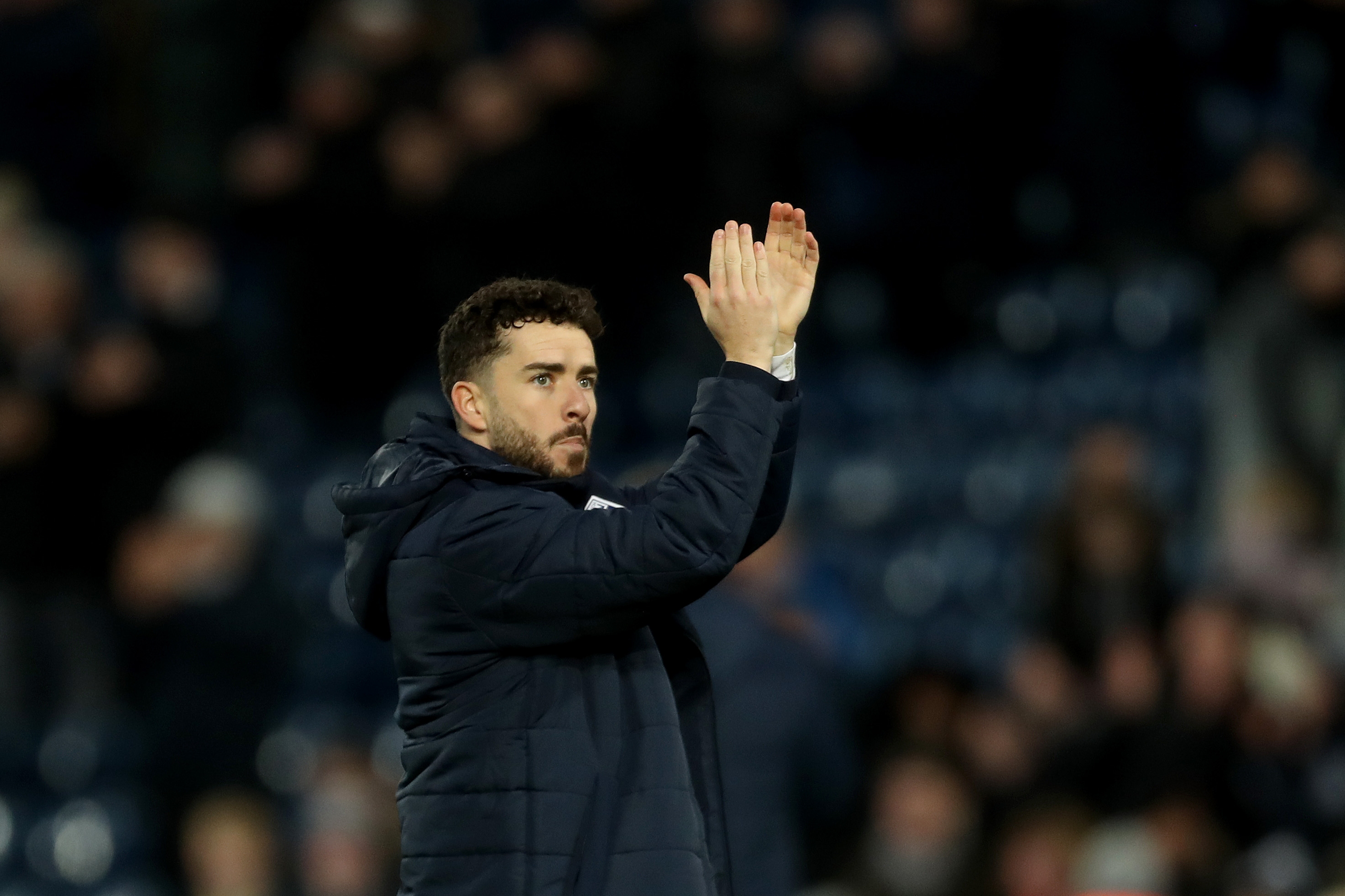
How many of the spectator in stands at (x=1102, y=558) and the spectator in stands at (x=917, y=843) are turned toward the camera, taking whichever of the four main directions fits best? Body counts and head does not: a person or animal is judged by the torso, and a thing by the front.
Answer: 2

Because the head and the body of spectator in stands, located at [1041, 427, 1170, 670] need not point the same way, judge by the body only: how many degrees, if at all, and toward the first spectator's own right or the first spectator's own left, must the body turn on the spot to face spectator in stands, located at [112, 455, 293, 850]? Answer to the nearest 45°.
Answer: approximately 90° to the first spectator's own right

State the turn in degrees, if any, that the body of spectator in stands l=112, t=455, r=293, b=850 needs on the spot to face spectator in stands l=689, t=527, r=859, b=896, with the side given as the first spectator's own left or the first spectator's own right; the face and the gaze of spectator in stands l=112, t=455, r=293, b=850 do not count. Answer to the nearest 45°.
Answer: approximately 90° to the first spectator's own left

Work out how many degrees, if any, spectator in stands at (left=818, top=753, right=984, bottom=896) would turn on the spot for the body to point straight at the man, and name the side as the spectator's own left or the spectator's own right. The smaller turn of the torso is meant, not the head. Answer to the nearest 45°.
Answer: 0° — they already face them

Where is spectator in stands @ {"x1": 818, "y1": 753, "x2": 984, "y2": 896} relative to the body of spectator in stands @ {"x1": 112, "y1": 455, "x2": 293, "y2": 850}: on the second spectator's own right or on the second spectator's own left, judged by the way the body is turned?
on the second spectator's own left

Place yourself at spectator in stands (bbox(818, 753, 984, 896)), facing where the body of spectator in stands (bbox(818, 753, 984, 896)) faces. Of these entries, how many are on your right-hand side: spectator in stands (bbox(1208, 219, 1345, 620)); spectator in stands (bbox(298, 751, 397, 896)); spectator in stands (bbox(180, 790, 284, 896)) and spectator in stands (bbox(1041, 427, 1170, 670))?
2

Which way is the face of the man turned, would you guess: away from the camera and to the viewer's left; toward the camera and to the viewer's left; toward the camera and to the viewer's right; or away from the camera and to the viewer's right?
toward the camera and to the viewer's right

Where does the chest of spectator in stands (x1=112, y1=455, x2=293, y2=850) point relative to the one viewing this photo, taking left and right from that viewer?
facing the viewer and to the left of the viewer

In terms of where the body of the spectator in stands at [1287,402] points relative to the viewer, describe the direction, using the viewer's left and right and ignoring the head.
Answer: facing the viewer and to the right of the viewer

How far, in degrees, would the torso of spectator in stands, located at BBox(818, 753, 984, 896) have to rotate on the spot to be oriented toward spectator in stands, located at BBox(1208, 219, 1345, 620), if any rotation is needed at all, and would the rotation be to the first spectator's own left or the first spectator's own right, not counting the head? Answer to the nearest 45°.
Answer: approximately 135° to the first spectator's own left

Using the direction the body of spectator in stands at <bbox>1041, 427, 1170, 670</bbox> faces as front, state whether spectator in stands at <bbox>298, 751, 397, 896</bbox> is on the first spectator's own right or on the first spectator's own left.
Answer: on the first spectator's own right

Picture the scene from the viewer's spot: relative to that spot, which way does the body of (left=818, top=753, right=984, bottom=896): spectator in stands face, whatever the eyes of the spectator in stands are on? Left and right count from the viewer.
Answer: facing the viewer

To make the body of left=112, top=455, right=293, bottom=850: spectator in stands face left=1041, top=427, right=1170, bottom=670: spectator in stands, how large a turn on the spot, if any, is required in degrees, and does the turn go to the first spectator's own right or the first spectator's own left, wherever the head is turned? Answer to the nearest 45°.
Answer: approximately 135° to the first spectator's own left

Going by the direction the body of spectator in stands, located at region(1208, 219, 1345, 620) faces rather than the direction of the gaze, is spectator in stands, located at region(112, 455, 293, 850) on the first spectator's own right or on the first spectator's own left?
on the first spectator's own right

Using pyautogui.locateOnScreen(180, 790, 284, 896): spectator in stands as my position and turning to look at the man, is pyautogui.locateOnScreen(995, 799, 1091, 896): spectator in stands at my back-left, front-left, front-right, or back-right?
front-left
